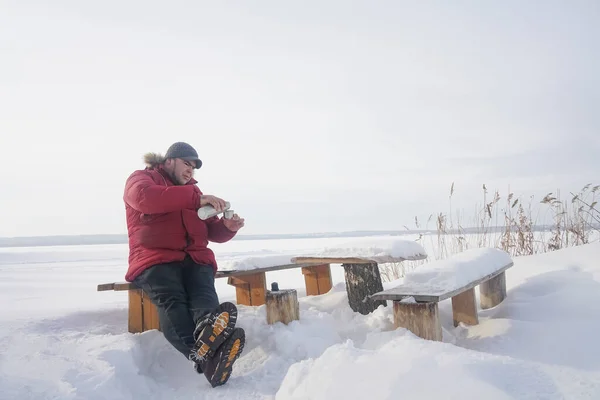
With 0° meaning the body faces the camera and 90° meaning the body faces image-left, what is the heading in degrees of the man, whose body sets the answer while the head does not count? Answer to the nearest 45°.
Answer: approximately 315°

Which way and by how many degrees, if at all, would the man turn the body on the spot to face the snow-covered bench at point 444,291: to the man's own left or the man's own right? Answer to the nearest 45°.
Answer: approximately 45° to the man's own left

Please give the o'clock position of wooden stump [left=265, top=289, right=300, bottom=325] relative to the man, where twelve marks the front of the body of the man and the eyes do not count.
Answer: The wooden stump is roughly at 10 o'clock from the man.
